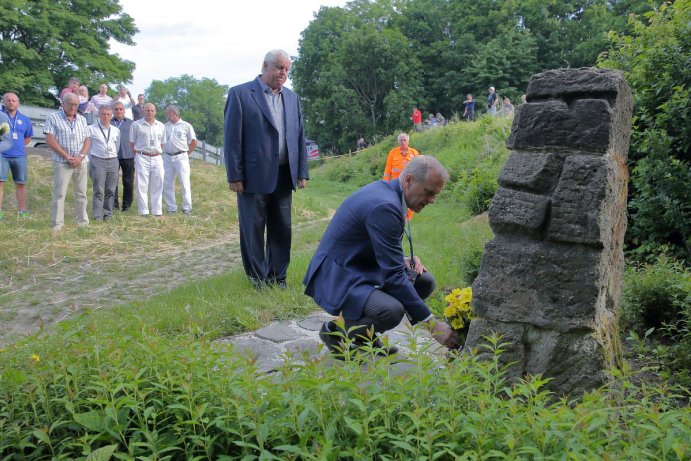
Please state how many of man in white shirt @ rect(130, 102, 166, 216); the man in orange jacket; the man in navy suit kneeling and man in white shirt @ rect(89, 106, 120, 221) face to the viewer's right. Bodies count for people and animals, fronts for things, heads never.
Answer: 1

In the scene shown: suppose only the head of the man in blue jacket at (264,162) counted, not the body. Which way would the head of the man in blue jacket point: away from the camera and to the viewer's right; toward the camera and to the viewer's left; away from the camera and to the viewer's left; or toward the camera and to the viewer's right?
toward the camera and to the viewer's right

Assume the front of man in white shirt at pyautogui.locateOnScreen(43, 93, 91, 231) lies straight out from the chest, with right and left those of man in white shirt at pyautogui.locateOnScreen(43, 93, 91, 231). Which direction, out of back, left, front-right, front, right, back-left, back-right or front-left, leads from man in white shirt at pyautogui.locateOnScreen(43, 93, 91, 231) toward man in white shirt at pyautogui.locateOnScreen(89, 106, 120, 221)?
left

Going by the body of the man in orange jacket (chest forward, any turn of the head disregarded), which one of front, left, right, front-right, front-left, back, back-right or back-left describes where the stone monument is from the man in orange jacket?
front

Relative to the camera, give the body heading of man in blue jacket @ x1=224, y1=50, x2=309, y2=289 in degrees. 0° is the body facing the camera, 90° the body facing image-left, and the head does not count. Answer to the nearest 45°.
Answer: approximately 315°

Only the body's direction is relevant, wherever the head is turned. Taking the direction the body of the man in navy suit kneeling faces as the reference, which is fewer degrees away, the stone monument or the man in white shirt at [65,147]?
the stone monument

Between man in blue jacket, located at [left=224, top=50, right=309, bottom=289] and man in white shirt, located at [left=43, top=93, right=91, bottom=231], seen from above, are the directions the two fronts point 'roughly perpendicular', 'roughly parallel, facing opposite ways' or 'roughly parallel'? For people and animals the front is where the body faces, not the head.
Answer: roughly parallel

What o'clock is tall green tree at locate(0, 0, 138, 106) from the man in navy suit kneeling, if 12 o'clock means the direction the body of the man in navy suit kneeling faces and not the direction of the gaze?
The tall green tree is roughly at 8 o'clock from the man in navy suit kneeling.

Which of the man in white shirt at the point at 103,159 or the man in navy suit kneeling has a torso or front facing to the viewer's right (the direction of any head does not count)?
the man in navy suit kneeling

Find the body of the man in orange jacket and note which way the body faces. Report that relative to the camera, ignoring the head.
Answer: toward the camera

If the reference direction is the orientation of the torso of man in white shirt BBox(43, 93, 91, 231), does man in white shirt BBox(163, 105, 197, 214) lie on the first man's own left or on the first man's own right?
on the first man's own left

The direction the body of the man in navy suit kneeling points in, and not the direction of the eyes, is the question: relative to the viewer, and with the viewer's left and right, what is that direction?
facing to the right of the viewer

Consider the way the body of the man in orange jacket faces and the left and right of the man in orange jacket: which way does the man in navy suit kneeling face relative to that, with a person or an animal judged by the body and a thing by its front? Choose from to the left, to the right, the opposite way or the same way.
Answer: to the left

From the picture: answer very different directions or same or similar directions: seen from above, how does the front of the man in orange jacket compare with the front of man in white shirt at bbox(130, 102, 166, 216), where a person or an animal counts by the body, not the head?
same or similar directions

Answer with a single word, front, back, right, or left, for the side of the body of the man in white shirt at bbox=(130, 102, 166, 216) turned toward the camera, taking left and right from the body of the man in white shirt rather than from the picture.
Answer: front
